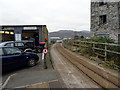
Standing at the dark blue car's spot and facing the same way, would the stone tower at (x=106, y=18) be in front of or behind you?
in front
